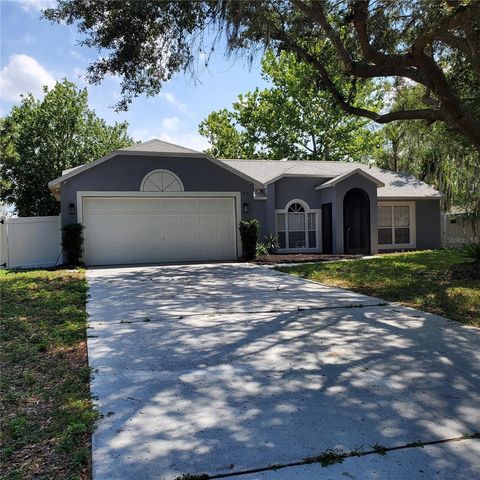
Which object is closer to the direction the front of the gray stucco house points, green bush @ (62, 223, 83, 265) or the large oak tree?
the large oak tree

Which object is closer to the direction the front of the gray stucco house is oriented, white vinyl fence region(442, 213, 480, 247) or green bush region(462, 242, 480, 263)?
the green bush

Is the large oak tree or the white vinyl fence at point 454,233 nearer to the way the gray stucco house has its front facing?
the large oak tree

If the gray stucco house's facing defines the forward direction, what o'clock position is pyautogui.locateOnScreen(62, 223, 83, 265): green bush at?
The green bush is roughly at 2 o'clock from the gray stucco house.

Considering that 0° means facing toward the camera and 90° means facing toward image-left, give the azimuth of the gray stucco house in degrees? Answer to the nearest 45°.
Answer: approximately 0°

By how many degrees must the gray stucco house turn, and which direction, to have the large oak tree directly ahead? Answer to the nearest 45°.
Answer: approximately 45° to its left

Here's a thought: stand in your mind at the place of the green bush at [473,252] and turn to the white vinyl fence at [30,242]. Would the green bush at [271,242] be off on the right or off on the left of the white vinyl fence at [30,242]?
right

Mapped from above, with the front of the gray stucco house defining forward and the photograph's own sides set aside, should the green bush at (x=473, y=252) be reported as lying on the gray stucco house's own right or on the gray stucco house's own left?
on the gray stucco house's own left

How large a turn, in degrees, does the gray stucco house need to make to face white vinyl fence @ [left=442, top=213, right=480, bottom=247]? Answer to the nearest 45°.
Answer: approximately 135° to its left
